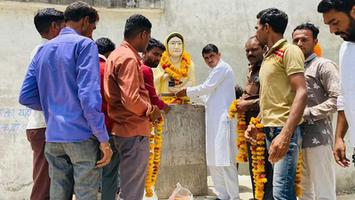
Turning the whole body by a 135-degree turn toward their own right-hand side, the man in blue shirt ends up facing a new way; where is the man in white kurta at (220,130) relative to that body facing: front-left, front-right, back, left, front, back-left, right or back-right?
back-left

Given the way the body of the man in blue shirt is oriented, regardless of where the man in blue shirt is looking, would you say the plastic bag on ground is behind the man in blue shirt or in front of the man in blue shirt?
in front

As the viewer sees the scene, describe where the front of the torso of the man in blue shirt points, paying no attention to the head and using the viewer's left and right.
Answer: facing away from the viewer and to the right of the viewer

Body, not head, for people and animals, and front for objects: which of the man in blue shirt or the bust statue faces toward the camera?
the bust statue

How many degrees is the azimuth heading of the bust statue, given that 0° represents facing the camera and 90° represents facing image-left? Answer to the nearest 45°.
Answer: approximately 0°

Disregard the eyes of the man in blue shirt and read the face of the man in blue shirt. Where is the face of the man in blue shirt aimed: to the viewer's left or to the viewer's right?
to the viewer's right

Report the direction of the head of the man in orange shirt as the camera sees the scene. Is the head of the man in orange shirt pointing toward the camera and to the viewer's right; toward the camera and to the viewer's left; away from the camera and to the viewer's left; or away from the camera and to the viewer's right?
away from the camera and to the viewer's right

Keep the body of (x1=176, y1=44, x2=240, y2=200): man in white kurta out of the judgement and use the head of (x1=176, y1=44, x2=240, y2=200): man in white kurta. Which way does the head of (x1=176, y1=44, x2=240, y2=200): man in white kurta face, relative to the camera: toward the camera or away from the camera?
toward the camera

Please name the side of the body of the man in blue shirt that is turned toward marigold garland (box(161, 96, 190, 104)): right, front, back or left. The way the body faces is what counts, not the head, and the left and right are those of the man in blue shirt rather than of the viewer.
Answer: front

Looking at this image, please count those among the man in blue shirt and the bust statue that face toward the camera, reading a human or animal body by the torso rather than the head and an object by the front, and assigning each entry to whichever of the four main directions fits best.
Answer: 1
